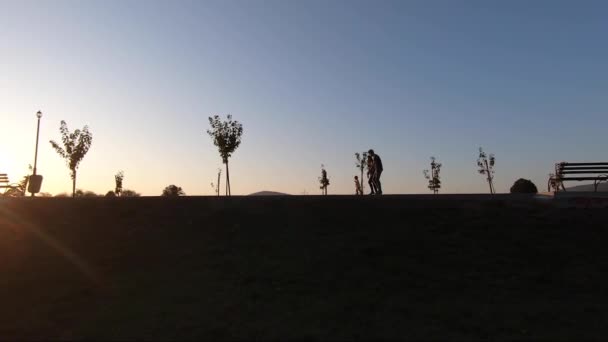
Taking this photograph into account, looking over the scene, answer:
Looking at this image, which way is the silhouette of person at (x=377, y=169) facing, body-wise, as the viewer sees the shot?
to the viewer's left
